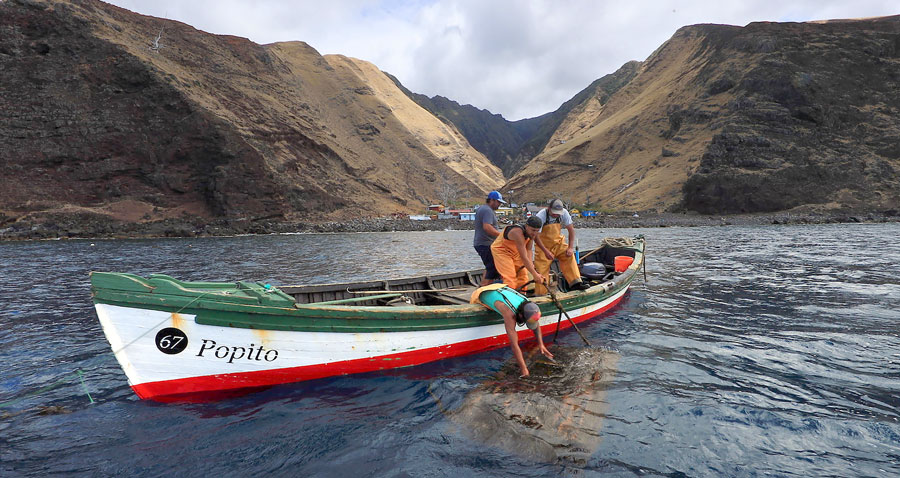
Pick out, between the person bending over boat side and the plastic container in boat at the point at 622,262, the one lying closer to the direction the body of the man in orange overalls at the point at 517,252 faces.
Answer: the person bending over boat side

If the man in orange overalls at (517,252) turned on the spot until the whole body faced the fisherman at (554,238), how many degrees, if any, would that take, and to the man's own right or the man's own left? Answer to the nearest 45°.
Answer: approximately 90° to the man's own left

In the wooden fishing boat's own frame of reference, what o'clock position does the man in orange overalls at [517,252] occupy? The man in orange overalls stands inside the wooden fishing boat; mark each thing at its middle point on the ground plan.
The man in orange overalls is roughly at 7 o'clock from the wooden fishing boat.
